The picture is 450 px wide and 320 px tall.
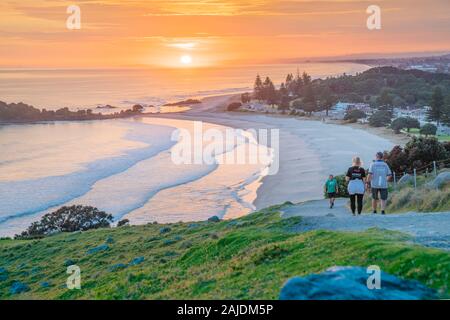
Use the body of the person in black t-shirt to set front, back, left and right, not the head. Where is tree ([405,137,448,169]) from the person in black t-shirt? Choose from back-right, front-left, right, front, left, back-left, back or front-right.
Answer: front

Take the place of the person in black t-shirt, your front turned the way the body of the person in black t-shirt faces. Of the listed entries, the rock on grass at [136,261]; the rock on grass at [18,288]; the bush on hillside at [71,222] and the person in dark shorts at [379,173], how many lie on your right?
1

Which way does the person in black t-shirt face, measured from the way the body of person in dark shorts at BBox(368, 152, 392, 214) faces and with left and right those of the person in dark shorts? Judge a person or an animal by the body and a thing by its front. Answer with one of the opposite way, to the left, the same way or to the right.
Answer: the same way

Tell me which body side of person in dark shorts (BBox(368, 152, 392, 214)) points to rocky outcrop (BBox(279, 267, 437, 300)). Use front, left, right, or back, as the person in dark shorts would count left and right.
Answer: back

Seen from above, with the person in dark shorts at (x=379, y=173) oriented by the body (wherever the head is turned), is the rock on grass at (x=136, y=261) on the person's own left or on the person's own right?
on the person's own left

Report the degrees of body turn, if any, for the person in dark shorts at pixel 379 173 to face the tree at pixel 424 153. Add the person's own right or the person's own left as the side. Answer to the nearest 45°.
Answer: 0° — they already face it

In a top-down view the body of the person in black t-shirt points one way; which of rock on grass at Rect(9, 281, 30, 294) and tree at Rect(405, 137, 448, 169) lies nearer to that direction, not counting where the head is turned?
the tree

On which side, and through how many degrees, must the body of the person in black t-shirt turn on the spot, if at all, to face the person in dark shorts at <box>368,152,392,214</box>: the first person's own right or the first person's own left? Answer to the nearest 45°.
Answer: approximately 90° to the first person's own right

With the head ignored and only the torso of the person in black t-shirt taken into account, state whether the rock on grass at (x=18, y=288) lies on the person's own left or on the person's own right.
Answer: on the person's own left

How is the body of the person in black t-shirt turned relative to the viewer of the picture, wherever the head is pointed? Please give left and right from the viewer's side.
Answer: facing away from the viewer

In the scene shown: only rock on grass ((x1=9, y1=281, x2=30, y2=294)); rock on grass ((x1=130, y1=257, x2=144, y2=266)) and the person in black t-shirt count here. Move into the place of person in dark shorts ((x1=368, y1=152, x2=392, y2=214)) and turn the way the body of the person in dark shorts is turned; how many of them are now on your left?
3

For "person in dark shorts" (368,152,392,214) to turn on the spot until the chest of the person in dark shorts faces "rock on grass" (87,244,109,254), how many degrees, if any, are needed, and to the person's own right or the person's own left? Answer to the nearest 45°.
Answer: approximately 90° to the person's own left

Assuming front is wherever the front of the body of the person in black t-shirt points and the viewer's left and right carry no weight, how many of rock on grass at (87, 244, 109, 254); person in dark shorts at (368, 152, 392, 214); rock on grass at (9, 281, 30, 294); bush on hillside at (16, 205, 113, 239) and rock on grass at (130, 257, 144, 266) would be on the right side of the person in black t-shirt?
1

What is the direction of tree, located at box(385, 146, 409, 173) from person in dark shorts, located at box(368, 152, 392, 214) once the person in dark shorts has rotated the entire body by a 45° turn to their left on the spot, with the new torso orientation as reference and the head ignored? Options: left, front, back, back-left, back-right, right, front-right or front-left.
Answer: front-right

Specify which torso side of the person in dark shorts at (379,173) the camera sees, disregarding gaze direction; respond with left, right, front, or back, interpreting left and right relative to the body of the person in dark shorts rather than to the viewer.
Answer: back

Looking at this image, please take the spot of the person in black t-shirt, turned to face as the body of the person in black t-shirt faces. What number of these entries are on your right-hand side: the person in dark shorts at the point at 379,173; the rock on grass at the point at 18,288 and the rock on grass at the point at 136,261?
1
